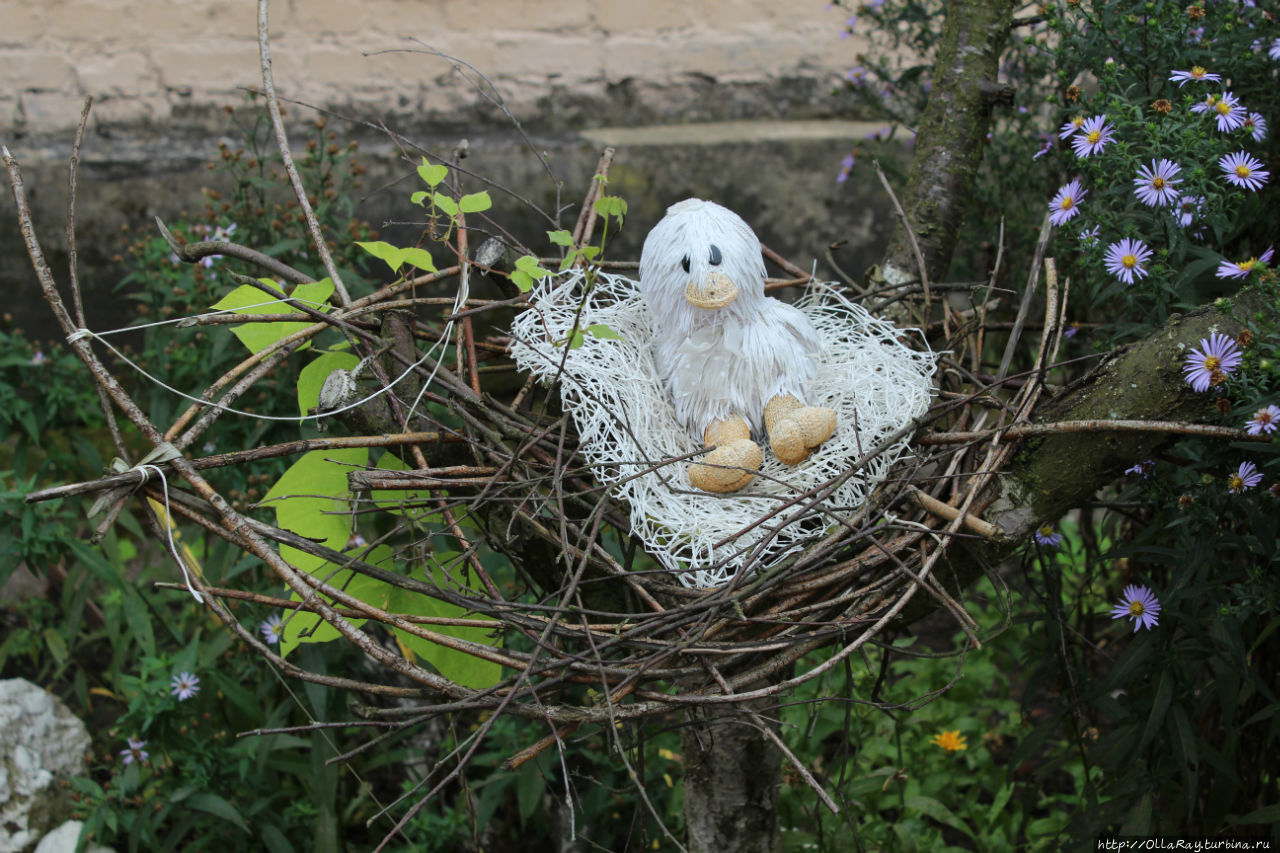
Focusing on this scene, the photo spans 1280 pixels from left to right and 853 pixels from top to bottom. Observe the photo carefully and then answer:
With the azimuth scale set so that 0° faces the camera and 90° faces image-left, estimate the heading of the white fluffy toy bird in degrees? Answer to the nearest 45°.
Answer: approximately 0°
